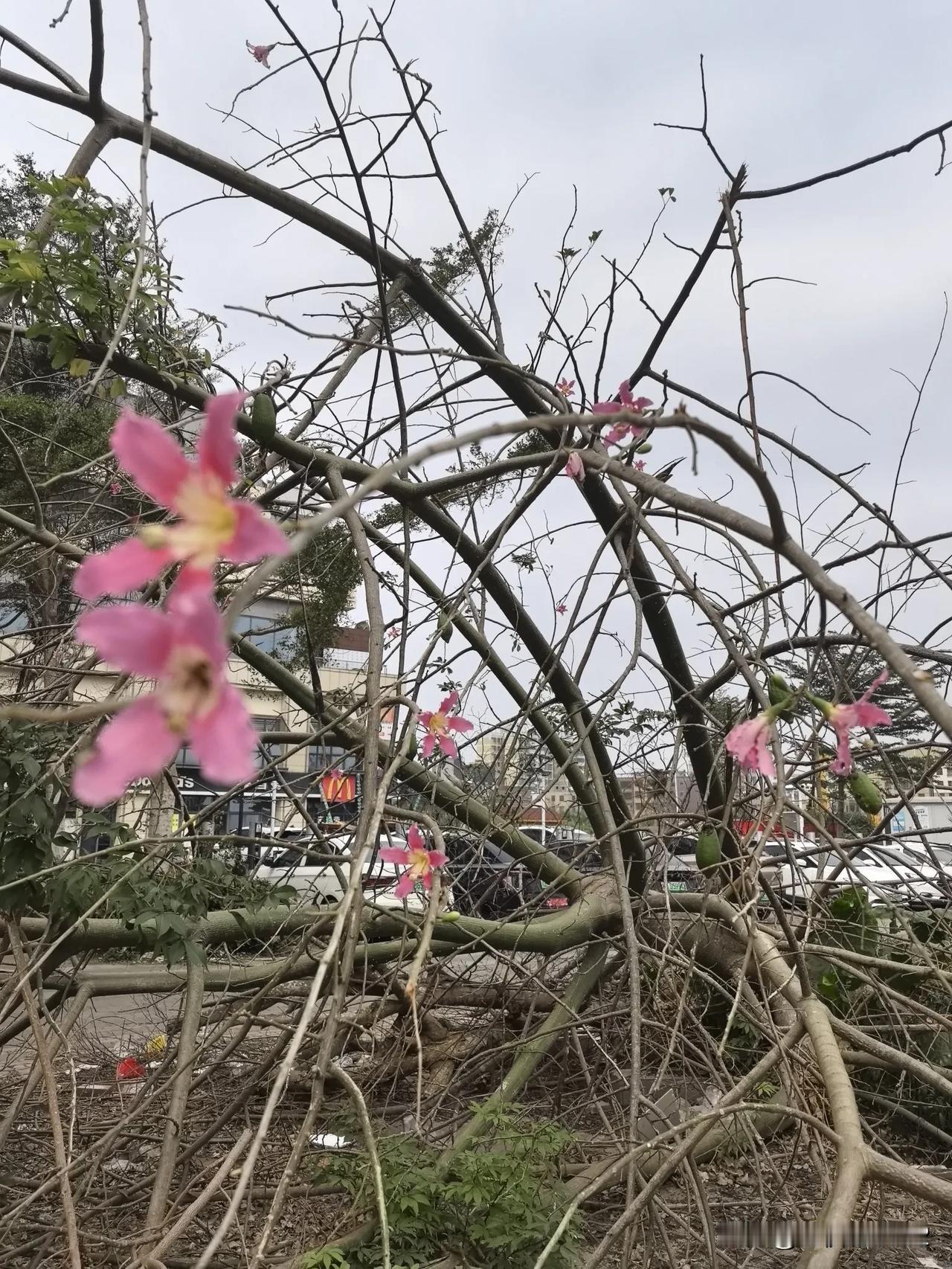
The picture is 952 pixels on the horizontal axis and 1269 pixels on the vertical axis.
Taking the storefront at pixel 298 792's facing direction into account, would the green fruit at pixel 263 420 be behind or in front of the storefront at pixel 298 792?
in front

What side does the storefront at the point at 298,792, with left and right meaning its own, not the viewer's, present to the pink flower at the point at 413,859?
front

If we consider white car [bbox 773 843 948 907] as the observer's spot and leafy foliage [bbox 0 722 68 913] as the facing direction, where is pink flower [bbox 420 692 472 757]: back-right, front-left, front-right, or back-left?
front-left

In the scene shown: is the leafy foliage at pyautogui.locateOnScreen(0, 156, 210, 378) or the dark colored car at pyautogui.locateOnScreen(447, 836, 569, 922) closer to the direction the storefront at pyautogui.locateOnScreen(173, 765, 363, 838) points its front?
the leafy foliage

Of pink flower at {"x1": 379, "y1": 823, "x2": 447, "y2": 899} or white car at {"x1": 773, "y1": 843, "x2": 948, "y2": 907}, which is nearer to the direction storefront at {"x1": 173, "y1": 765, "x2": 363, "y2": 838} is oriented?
the pink flower

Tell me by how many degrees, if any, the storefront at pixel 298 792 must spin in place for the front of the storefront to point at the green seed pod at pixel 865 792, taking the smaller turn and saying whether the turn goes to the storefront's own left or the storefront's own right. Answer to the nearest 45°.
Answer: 0° — it already faces it

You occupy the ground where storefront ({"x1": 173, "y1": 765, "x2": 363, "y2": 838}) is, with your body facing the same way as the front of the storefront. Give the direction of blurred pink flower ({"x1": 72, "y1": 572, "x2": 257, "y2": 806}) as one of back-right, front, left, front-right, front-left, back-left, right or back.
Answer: front

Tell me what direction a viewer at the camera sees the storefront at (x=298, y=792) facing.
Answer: facing the viewer

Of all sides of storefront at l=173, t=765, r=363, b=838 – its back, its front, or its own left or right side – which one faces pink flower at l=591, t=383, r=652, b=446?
front

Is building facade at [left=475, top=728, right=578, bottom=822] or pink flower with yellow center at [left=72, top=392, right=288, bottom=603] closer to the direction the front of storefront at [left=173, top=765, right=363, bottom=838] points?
the pink flower with yellow center

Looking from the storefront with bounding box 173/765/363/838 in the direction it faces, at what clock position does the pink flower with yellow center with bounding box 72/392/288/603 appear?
The pink flower with yellow center is roughly at 12 o'clock from the storefront.

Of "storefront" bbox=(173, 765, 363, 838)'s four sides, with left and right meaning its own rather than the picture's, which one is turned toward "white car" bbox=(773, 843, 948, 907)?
left
